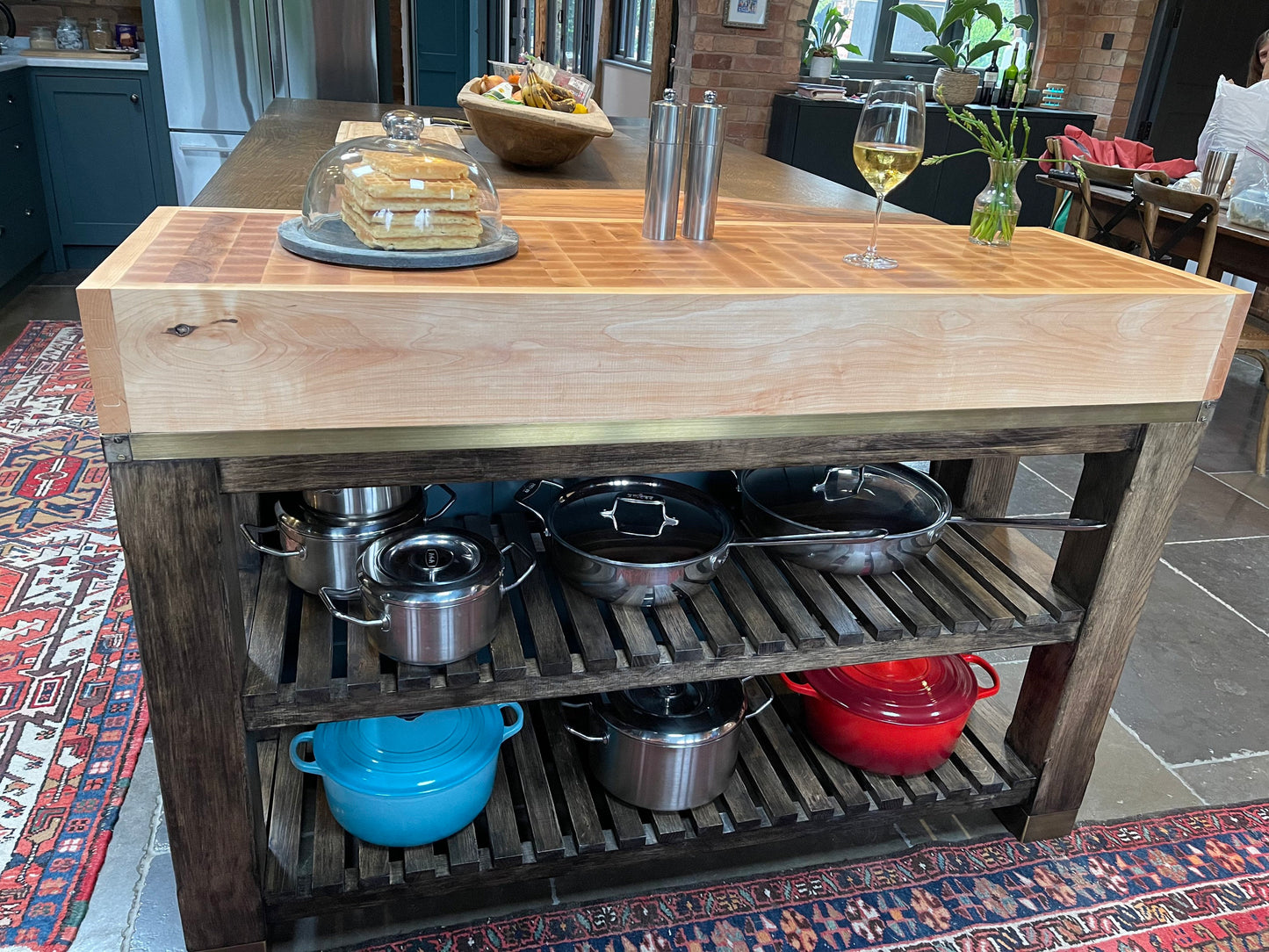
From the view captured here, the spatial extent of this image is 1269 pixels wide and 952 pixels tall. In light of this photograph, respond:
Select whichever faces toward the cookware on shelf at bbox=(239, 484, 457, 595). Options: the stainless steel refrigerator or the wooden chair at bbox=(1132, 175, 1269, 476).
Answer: the stainless steel refrigerator

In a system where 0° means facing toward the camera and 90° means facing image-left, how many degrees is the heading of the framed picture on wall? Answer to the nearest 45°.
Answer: approximately 0°

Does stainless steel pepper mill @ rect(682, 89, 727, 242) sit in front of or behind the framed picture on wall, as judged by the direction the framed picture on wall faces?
in front

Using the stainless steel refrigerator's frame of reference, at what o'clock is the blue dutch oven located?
The blue dutch oven is roughly at 12 o'clock from the stainless steel refrigerator.

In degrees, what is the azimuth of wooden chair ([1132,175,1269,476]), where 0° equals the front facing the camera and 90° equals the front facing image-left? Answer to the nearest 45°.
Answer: approximately 225°

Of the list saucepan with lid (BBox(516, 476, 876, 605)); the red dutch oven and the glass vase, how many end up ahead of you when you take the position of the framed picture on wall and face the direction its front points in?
3

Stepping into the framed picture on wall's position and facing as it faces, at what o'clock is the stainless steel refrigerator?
The stainless steel refrigerator is roughly at 2 o'clock from the framed picture on wall.

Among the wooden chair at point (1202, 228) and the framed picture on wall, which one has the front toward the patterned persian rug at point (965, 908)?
the framed picture on wall

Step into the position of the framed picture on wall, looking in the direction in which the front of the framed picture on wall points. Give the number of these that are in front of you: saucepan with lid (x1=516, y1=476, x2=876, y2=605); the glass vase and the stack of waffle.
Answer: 3

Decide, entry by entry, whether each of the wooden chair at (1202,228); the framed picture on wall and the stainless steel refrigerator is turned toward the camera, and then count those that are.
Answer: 2

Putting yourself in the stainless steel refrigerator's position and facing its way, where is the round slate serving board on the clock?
The round slate serving board is roughly at 12 o'clock from the stainless steel refrigerator.

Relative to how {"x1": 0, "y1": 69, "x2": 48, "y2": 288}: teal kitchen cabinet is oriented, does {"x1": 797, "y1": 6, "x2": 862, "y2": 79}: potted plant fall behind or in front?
in front

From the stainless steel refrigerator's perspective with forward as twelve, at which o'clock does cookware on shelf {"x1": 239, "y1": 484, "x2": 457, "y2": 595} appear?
The cookware on shelf is roughly at 12 o'clock from the stainless steel refrigerator.
